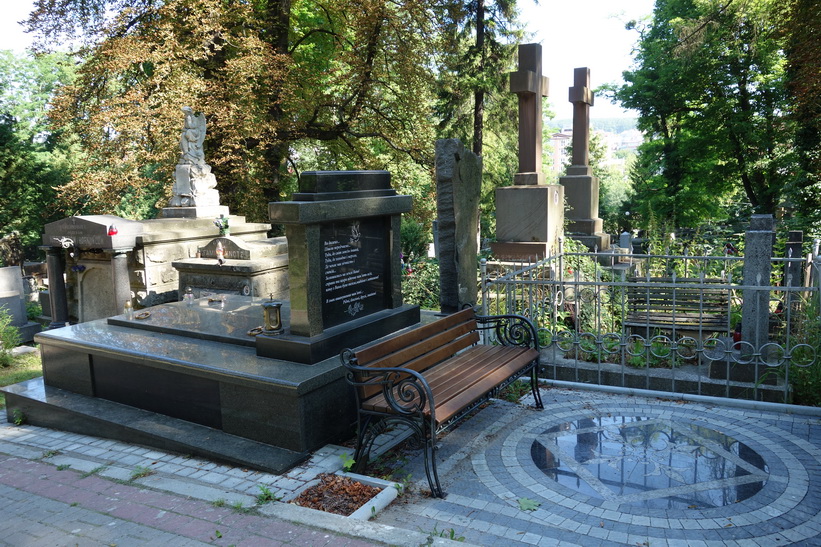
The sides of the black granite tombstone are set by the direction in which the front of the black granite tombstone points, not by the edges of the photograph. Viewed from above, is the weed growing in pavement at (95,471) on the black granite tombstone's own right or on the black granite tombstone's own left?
on the black granite tombstone's own right

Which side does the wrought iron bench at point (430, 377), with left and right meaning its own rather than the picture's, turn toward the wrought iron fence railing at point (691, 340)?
left

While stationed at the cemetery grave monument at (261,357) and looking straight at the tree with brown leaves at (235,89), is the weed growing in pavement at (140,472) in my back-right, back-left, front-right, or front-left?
back-left

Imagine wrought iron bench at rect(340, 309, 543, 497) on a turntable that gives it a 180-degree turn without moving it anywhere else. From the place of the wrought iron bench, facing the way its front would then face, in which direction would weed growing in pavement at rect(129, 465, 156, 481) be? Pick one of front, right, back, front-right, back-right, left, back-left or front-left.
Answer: front-left

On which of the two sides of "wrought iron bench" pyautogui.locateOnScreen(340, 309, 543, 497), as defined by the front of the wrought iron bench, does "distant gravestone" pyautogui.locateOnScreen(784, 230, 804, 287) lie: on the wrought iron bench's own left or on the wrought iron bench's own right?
on the wrought iron bench's own left

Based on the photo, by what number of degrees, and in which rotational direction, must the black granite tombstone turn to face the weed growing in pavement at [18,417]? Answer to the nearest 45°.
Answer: approximately 135° to its right

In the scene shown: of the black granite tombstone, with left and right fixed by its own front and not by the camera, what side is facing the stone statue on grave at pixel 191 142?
back

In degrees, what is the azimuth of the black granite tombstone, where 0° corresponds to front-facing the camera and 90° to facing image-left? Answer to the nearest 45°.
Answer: approximately 315°
